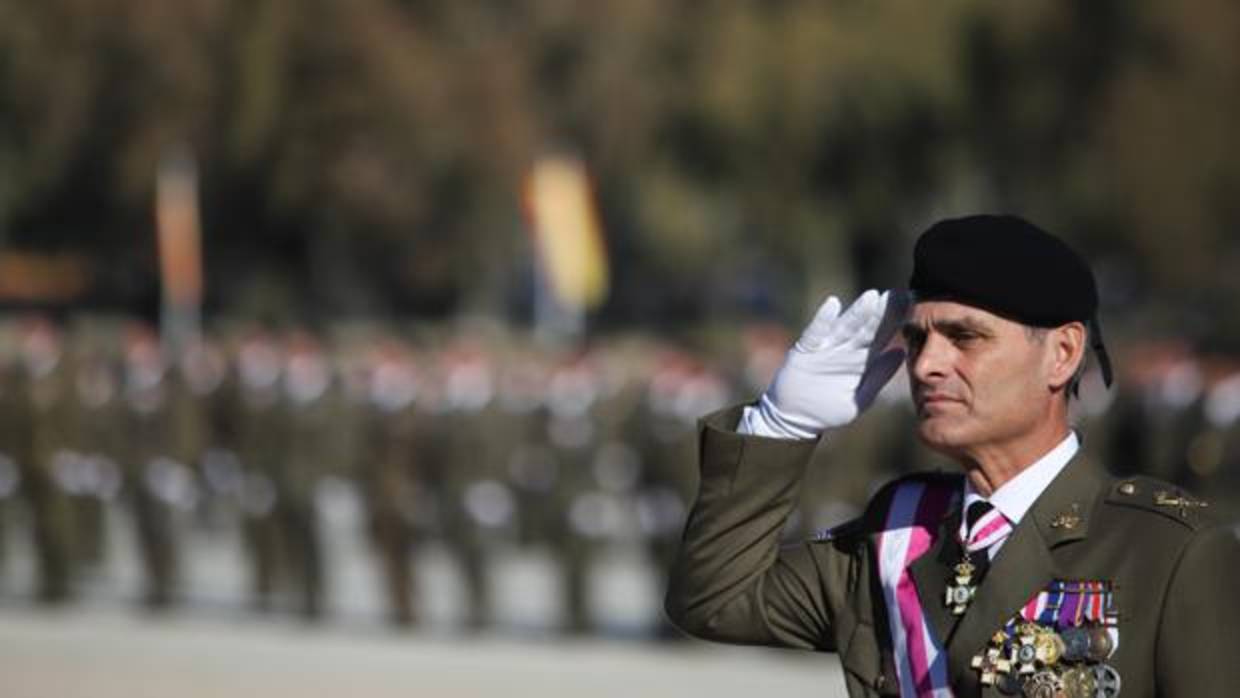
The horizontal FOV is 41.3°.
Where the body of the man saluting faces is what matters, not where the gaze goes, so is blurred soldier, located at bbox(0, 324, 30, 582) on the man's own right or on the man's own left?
on the man's own right

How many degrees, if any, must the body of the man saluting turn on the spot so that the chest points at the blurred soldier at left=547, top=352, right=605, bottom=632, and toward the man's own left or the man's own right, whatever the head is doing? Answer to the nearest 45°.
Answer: approximately 135° to the man's own right

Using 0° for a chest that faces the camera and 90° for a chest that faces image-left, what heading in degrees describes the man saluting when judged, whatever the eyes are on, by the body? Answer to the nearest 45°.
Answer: approximately 45°

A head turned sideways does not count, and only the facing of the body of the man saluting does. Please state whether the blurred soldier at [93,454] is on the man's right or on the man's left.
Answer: on the man's right

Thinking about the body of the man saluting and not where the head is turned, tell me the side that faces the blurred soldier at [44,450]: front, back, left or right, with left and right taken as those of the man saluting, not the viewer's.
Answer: right

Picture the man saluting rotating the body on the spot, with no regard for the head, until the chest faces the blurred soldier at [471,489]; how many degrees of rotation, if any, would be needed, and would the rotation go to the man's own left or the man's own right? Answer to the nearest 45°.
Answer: approximately 135° to the man's own right

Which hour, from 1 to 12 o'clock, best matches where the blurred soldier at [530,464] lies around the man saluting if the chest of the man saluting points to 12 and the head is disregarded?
The blurred soldier is roughly at 4 o'clock from the man saluting.

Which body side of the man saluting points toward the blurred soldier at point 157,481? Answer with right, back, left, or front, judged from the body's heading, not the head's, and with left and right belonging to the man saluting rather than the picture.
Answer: right
